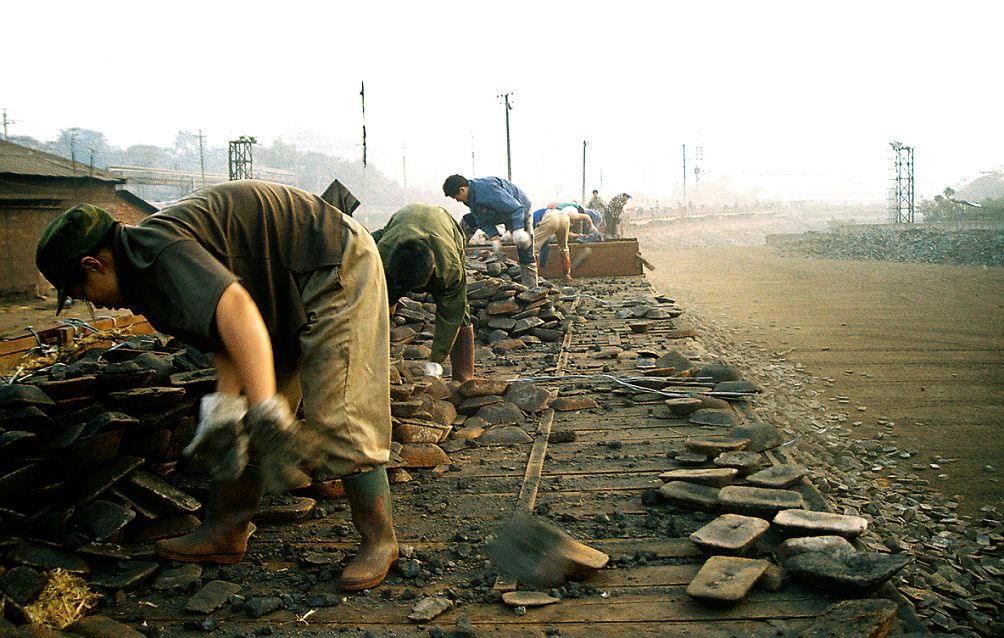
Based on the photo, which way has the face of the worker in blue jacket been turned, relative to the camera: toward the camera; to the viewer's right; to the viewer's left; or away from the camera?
to the viewer's left

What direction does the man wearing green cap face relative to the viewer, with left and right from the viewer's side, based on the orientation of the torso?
facing to the left of the viewer

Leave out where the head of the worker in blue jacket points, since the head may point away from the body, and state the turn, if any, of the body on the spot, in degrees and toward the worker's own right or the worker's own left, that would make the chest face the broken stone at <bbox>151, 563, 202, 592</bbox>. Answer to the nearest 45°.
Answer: approximately 90° to the worker's own left

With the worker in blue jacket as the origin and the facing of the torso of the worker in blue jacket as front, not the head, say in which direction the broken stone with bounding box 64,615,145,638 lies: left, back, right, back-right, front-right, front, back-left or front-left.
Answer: left

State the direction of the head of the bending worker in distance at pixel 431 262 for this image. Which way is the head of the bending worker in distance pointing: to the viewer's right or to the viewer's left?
to the viewer's left

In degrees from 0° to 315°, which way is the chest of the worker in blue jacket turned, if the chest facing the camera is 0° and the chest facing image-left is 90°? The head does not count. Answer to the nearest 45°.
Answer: approximately 90°

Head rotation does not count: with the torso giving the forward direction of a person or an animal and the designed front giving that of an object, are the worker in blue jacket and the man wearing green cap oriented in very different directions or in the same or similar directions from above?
same or similar directions

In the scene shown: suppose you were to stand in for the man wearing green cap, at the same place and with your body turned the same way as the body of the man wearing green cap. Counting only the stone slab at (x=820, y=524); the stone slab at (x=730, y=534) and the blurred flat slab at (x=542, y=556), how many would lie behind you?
3

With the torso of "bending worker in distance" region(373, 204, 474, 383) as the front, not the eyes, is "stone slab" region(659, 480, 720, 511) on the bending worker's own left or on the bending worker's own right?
on the bending worker's own left

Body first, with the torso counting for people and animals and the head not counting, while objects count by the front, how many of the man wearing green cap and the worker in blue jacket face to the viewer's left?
2
